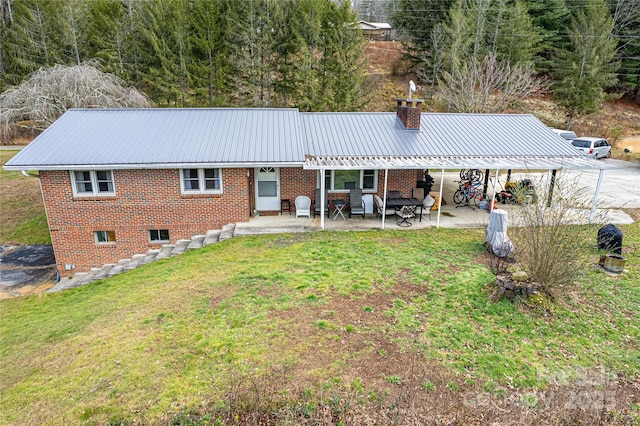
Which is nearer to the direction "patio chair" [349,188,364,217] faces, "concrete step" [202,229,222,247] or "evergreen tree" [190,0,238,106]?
the concrete step

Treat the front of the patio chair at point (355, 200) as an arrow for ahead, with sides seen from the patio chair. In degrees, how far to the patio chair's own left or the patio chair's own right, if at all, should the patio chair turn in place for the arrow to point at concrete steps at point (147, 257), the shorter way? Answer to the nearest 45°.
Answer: approximately 90° to the patio chair's own right

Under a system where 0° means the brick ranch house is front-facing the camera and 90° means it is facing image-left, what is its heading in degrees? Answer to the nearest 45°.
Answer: approximately 0°

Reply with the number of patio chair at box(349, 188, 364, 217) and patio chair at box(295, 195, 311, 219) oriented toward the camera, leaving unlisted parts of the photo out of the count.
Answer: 2

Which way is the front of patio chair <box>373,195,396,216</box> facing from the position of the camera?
facing to the right of the viewer

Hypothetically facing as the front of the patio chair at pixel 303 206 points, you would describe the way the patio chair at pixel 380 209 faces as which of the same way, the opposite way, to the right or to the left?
to the left

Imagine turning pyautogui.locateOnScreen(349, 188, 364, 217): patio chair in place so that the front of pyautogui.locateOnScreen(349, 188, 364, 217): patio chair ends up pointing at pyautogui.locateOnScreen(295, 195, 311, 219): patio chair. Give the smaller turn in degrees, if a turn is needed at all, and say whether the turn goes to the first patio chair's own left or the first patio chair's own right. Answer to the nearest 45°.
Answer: approximately 90° to the first patio chair's own right

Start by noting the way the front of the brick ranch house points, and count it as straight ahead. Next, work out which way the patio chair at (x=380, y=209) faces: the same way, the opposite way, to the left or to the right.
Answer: to the left

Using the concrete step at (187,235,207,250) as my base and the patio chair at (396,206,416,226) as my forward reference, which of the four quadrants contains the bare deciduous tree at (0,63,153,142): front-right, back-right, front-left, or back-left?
back-left

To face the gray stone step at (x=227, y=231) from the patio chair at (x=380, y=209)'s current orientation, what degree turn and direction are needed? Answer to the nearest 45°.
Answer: approximately 180°

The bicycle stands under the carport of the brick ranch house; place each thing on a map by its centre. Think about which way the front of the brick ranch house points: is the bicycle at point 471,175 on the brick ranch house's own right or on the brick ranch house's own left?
on the brick ranch house's own left

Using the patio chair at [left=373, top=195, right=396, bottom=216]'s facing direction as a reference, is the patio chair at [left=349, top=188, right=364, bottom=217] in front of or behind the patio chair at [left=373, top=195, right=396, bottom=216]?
behind

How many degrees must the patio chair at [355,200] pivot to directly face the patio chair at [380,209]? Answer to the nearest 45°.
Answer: approximately 90° to its left

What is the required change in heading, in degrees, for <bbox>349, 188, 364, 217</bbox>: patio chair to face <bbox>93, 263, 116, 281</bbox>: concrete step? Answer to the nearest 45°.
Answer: approximately 90° to its right

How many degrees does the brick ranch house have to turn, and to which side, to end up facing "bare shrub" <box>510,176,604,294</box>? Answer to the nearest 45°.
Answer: approximately 45° to its left

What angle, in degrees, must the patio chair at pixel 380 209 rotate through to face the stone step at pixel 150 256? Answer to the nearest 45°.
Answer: approximately 180°
